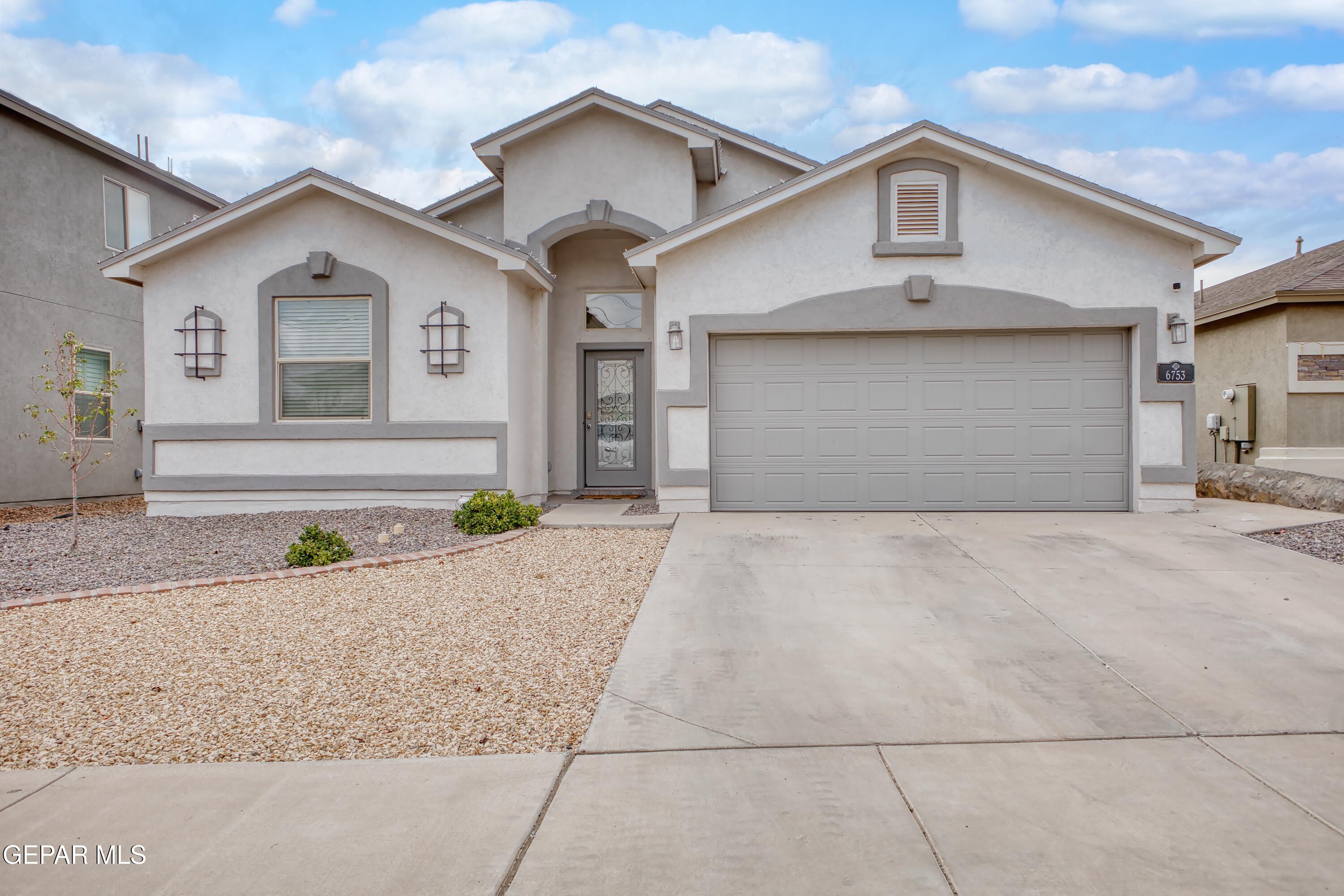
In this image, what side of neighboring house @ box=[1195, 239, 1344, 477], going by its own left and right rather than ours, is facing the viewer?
front

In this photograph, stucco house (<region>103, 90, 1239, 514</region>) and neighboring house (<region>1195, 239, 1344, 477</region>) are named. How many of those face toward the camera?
2

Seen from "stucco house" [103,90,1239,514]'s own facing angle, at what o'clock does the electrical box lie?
The electrical box is roughly at 8 o'clock from the stucco house.

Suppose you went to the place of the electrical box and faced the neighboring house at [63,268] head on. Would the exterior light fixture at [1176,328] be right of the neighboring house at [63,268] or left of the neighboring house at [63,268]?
left

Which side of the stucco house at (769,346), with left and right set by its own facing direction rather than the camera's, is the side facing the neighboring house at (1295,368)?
left

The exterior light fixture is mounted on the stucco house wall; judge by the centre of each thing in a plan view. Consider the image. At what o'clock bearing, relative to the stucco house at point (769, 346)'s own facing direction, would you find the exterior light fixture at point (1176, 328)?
The exterior light fixture is roughly at 9 o'clock from the stucco house.

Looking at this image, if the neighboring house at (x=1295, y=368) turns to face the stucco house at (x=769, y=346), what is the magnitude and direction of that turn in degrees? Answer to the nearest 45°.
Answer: approximately 45° to its right

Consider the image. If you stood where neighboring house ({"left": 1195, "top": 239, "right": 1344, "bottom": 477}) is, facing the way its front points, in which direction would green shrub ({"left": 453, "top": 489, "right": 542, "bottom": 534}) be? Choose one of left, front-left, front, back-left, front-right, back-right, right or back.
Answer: front-right

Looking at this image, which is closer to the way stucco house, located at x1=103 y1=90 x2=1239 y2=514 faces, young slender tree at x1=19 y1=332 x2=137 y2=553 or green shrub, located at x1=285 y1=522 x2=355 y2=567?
the green shrub

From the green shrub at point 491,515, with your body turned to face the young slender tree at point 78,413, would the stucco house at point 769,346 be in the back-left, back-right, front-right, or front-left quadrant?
back-right

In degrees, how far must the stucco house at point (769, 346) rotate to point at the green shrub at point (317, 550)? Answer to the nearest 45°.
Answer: approximately 45° to its right
